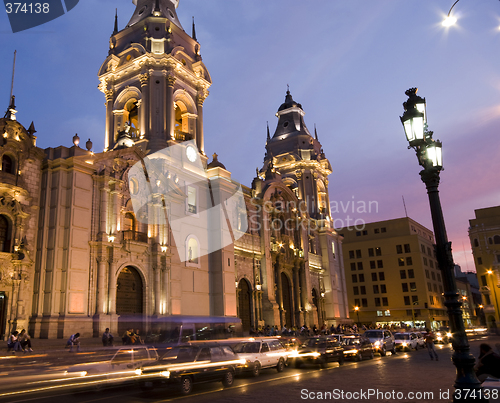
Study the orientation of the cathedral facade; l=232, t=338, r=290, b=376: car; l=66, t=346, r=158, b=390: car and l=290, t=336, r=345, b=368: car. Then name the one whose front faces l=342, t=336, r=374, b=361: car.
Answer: the cathedral facade

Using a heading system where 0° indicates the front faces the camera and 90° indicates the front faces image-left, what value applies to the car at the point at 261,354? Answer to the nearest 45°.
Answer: approximately 45°

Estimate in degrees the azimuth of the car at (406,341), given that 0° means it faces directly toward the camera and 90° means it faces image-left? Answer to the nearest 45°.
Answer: approximately 45°

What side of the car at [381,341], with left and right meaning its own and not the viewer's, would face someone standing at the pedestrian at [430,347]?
left

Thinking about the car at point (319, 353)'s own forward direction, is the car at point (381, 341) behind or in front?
behind

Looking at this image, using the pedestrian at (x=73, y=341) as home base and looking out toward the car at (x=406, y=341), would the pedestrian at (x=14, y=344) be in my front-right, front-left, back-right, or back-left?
back-right

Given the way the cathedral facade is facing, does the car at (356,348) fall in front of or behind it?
in front

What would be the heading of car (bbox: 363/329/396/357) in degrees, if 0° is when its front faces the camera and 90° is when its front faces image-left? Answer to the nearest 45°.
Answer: approximately 45°

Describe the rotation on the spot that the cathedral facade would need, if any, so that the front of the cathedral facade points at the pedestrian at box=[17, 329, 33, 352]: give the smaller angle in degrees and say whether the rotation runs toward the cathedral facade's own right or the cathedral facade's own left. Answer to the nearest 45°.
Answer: approximately 90° to the cathedral facade's own right

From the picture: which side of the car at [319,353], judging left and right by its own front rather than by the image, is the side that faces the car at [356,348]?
back
